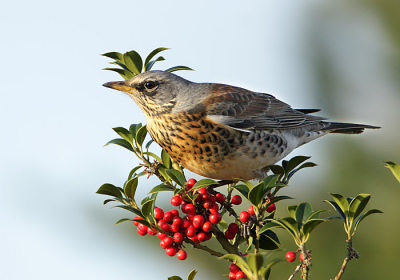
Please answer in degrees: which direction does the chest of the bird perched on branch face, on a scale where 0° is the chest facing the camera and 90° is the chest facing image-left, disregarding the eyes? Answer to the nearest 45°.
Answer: approximately 90°
